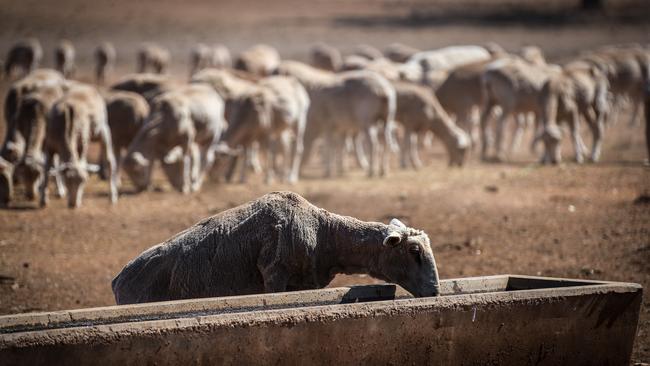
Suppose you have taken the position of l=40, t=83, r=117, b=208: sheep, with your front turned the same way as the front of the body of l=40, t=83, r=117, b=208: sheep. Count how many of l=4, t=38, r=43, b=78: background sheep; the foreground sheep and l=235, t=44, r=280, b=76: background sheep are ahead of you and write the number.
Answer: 1

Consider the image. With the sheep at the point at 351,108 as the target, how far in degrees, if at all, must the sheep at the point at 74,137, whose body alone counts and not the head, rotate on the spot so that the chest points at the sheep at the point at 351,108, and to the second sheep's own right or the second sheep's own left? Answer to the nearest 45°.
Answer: approximately 135° to the second sheep's own left

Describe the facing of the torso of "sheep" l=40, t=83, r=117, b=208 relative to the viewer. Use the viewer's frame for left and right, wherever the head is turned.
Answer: facing the viewer

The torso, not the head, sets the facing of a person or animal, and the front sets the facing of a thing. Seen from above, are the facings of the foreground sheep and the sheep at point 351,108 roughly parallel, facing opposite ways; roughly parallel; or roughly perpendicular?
roughly parallel, facing opposite ways

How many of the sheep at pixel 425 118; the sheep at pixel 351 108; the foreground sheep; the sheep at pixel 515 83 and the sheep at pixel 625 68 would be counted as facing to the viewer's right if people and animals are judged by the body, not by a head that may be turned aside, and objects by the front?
3

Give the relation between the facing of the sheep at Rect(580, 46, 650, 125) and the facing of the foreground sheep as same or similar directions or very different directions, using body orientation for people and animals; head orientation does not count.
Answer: very different directions

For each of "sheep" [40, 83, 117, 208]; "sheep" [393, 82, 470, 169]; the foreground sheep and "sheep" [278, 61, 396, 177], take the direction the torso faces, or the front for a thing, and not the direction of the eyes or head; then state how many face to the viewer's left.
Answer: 1

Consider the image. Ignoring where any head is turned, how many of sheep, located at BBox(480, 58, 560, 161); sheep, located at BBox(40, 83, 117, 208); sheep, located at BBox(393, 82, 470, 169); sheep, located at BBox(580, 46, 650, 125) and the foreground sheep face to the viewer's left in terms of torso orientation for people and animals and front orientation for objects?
1

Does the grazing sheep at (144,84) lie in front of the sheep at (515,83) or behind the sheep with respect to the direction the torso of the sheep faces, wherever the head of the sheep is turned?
behind

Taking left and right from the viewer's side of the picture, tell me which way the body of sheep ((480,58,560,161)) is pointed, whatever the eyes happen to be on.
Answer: facing to the right of the viewer

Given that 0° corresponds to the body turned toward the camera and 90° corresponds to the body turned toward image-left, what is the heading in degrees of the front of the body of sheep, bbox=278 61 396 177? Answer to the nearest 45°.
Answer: approximately 90°

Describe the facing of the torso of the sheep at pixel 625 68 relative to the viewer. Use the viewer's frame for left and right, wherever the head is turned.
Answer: facing to the left of the viewer

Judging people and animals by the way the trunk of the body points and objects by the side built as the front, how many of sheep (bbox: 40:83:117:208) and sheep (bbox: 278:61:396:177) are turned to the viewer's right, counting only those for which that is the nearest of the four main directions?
0
